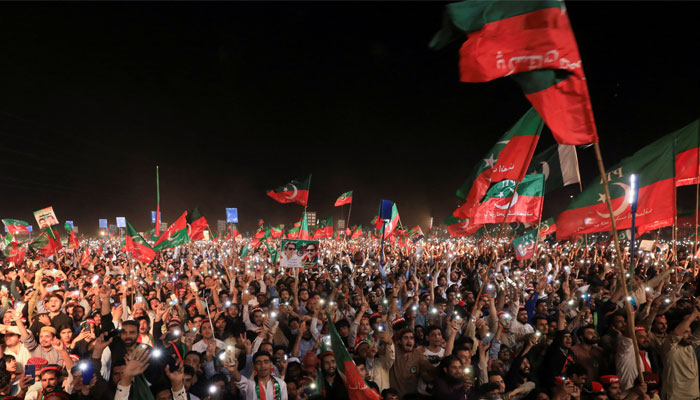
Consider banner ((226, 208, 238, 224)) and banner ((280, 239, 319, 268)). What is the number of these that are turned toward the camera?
2

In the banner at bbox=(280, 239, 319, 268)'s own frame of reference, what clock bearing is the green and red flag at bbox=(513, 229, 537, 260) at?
The green and red flag is roughly at 9 o'clock from the banner.

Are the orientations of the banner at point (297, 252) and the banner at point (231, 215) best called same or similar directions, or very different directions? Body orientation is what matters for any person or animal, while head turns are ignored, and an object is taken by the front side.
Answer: same or similar directions

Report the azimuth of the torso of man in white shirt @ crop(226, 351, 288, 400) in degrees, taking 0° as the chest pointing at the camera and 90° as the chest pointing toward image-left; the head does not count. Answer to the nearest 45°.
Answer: approximately 0°

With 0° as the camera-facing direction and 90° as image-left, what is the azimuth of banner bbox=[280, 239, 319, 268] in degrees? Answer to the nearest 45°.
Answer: approximately 0°

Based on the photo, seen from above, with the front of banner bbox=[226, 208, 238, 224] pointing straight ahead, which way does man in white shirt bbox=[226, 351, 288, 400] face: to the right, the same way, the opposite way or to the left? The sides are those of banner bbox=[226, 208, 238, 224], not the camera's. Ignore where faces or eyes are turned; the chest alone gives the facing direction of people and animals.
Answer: the same way

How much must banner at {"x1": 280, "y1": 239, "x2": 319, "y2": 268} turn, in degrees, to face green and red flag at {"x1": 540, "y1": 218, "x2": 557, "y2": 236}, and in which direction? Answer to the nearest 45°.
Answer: approximately 135° to its left

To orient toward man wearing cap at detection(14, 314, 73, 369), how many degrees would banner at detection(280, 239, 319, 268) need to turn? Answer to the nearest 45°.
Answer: approximately 45° to its right

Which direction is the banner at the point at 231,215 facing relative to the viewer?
toward the camera

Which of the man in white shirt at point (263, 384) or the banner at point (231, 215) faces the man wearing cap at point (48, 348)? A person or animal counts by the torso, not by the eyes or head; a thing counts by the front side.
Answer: the banner

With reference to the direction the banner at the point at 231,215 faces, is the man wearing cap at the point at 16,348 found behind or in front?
in front

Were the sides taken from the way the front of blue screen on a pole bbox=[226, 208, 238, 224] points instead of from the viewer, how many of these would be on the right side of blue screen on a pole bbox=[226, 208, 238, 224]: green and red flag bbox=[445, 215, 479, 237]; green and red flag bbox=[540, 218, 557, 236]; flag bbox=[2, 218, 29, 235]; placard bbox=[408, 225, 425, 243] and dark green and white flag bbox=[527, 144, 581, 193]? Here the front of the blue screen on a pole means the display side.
1

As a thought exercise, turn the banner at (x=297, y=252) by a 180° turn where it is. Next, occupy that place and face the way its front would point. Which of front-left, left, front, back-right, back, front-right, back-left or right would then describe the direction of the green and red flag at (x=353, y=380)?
back

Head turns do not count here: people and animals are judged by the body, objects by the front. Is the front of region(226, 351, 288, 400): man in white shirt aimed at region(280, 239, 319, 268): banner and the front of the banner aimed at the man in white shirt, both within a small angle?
no

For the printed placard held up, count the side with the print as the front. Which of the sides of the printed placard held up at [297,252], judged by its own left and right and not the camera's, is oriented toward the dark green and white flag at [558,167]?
left

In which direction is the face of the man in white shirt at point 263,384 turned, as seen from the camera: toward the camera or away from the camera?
toward the camera

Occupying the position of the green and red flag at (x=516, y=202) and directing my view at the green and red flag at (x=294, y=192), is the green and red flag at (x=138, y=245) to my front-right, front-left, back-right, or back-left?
front-left

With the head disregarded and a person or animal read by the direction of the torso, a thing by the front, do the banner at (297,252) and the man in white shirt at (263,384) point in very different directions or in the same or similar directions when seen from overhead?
same or similar directions
